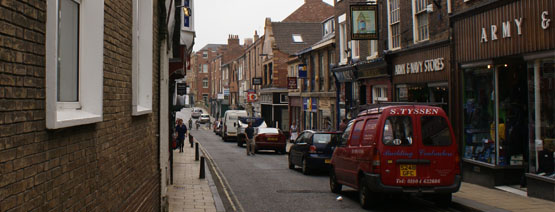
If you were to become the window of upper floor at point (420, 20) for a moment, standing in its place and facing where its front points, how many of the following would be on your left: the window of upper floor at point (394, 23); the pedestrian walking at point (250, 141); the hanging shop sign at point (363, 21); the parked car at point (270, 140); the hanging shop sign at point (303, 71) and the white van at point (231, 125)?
0

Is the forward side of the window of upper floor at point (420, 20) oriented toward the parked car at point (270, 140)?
no

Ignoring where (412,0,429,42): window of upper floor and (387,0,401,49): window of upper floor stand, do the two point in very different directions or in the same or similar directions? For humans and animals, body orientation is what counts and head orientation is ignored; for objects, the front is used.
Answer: same or similar directions

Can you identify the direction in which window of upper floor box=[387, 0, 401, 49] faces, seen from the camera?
facing the viewer and to the left of the viewer

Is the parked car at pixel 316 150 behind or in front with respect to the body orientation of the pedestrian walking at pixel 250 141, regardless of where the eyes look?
behind

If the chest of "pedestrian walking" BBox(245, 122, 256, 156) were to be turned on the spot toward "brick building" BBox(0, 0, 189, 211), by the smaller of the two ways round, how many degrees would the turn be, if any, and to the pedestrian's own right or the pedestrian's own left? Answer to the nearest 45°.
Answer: approximately 180°

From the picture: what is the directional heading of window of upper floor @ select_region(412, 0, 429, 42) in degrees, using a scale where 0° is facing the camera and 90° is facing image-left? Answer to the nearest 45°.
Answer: approximately 45°

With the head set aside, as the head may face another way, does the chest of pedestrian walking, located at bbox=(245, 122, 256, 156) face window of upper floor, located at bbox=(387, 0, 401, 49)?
no

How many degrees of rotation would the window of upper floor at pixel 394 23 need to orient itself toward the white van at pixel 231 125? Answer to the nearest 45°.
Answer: approximately 90° to its right

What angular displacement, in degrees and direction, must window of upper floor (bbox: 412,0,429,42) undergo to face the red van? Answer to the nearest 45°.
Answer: approximately 45° to its left

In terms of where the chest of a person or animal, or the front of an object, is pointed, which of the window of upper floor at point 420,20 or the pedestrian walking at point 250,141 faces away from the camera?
the pedestrian walking

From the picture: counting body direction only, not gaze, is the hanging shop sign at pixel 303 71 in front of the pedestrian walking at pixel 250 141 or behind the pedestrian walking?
in front

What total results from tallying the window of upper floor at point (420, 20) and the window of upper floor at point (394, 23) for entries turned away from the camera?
0

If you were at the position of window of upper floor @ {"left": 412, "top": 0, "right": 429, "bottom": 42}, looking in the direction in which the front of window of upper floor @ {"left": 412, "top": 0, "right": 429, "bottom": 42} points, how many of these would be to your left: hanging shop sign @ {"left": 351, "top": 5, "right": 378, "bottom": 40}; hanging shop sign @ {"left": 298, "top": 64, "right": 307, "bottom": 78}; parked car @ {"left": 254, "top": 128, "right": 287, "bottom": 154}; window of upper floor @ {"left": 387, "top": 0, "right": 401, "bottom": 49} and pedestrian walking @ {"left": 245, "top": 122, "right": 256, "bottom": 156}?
0

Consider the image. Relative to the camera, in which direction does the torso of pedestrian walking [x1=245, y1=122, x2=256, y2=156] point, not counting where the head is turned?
away from the camera
